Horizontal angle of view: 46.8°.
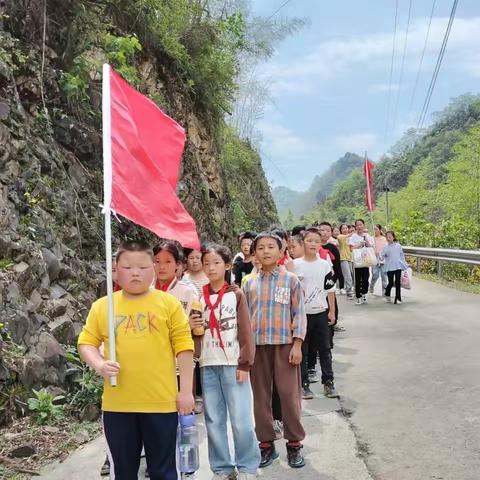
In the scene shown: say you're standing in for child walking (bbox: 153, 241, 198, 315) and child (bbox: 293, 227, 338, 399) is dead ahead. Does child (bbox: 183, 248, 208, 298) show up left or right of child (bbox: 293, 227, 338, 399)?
left

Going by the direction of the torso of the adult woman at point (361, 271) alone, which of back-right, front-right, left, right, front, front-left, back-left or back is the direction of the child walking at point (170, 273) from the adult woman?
front

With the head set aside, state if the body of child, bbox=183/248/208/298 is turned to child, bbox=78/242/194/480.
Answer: yes

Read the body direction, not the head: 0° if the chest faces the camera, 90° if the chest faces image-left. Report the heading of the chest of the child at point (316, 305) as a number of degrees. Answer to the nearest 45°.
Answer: approximately 0°

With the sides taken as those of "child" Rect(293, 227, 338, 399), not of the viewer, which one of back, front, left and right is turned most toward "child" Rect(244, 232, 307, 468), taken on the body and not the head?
front

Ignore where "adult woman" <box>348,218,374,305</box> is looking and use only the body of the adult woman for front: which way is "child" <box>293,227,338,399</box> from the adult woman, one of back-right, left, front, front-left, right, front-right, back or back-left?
front

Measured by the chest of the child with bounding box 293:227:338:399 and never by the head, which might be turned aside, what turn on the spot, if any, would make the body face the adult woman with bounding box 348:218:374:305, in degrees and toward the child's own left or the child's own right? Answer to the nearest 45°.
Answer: approximately 180°
